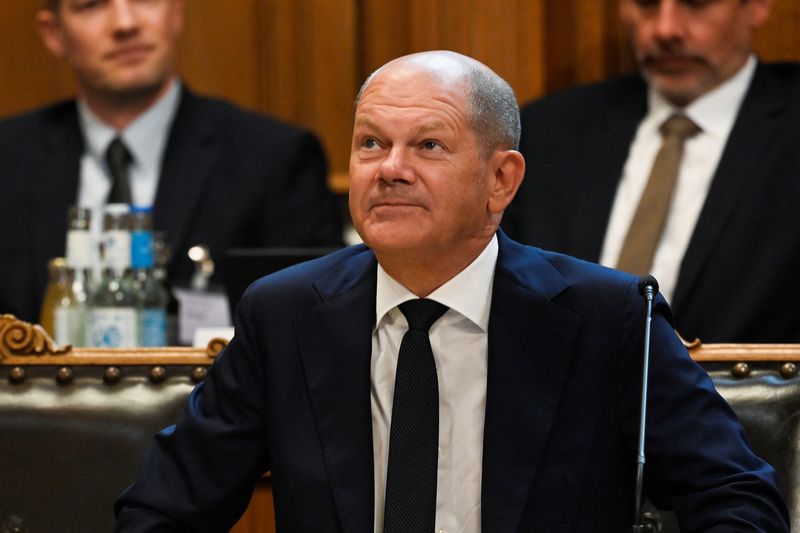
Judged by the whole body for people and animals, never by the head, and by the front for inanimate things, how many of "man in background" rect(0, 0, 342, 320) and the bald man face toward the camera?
2

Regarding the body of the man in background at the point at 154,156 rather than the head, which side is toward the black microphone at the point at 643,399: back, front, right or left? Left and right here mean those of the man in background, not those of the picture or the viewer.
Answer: front

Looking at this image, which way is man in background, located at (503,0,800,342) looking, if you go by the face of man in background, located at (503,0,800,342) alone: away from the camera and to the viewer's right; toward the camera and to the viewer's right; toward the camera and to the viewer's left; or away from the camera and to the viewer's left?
toward the camera and to the viewer's left

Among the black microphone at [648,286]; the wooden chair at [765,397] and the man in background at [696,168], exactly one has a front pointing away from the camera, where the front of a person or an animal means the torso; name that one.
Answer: the black microphone

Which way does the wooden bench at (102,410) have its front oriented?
toward the camera

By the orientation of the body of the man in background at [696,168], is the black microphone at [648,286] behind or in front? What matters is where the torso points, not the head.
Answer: in front

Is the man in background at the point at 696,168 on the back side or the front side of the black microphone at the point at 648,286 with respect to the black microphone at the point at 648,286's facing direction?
on the front side

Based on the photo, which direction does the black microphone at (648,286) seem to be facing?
away from the camera

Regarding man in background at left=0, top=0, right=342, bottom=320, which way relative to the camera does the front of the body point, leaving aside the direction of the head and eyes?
toward the camera

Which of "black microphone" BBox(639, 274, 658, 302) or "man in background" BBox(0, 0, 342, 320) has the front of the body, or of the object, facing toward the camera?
the man in background

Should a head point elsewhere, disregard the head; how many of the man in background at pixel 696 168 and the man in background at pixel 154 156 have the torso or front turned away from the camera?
0

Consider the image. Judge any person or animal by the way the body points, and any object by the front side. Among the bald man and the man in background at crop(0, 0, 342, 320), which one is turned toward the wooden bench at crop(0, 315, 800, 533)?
the man in background

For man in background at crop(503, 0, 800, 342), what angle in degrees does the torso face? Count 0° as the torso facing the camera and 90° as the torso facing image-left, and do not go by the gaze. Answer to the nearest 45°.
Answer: approximately 45°
